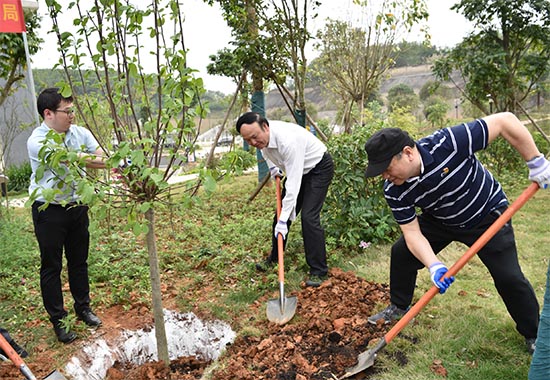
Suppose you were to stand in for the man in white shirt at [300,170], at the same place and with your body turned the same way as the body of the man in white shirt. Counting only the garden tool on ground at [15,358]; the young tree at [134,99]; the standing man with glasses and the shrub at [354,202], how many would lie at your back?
1

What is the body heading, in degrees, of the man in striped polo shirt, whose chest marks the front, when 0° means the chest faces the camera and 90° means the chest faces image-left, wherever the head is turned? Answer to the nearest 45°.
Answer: approximately 45°

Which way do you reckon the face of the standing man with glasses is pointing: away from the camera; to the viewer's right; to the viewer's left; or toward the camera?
to the viewer's right

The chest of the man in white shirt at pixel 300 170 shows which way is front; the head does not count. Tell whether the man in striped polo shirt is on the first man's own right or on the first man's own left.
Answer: on the first man's own left

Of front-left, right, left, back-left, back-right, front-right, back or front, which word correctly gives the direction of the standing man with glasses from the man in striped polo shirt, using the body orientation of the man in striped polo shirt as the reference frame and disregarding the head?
front-right

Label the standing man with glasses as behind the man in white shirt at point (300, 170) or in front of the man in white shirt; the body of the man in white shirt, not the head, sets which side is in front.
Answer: in front

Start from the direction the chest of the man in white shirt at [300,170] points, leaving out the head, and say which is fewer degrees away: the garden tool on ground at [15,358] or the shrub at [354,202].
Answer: the garden tool on ground

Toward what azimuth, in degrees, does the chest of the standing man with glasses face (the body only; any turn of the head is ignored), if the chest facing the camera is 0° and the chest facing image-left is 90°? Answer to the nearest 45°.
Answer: approximately 315°

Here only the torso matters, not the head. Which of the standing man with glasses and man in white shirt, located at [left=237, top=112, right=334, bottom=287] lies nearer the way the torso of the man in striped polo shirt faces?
the standing man with glasses

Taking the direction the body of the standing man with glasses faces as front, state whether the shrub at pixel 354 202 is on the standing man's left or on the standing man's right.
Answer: on the standing man's left

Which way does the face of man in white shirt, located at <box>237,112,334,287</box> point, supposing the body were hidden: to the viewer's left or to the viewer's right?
to the viewer's left

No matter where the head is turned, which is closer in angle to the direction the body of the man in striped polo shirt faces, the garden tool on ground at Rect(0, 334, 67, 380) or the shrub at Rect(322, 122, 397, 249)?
the garden tool on ground

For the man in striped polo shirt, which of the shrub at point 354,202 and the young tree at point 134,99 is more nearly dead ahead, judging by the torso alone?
the young tree

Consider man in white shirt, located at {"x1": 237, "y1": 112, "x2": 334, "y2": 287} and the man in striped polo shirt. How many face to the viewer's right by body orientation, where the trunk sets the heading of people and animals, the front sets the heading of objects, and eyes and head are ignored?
0

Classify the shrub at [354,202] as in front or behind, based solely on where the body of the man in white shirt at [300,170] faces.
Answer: behind

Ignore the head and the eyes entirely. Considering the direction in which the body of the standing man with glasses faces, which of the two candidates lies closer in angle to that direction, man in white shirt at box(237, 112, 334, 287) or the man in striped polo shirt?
the man in striped polo shirt
